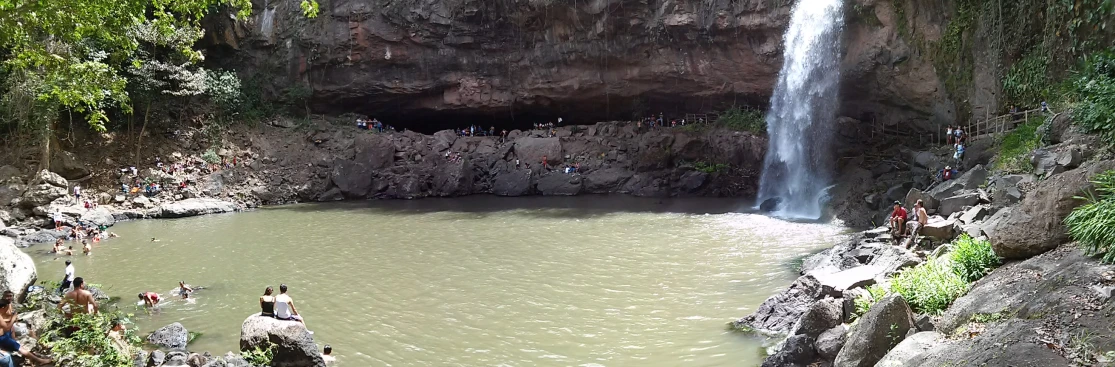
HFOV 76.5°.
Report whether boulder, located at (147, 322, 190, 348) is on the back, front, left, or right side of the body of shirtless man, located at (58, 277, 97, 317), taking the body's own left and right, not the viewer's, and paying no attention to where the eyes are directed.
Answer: right

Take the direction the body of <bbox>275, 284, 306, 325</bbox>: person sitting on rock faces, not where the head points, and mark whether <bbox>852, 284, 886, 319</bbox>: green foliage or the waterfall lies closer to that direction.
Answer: the waterfall

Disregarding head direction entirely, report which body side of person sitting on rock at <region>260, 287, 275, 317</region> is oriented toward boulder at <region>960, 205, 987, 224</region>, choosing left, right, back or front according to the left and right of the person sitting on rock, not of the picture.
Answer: right

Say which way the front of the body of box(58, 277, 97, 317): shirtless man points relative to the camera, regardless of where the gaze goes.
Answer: away from the camera

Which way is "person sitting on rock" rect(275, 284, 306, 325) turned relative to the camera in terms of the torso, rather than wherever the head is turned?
away from the camera

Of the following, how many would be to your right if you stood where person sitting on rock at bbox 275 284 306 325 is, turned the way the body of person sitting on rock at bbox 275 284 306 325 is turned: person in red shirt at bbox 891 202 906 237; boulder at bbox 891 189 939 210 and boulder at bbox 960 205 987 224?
3

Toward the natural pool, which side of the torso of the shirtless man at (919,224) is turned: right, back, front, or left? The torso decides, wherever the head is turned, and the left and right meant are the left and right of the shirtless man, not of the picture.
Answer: front

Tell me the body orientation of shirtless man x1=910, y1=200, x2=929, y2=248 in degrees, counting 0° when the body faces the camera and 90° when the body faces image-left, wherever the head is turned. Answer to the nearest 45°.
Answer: approximately 90°

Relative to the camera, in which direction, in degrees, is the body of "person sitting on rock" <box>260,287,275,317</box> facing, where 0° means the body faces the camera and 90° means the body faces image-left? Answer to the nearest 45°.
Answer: approximately 180°
